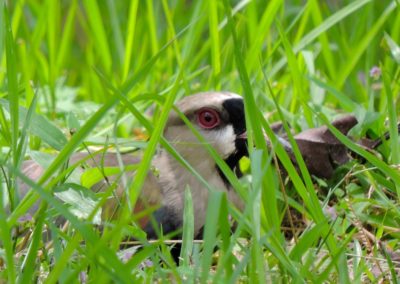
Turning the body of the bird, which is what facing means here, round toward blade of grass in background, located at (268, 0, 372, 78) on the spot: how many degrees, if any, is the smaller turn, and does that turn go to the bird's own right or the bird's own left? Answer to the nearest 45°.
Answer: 0° — it already faces it

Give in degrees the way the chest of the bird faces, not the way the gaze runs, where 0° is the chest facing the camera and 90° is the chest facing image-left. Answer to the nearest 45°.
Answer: approximately 270°
